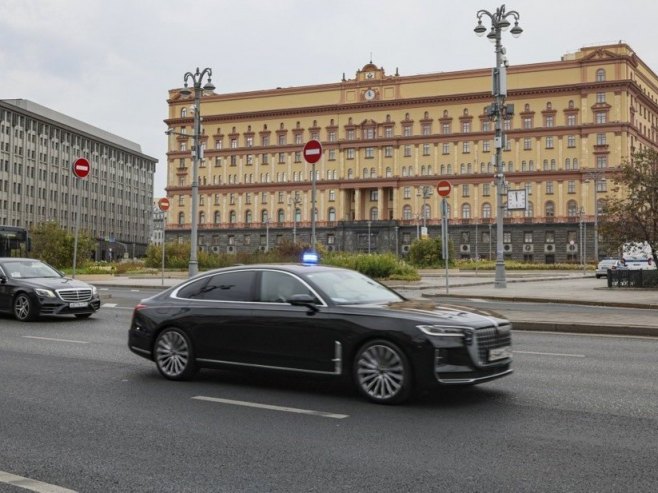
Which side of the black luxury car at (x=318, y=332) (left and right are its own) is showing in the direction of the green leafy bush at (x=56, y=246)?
back

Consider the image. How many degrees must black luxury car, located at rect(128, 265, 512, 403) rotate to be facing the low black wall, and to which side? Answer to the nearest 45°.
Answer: approximately 90° to its left

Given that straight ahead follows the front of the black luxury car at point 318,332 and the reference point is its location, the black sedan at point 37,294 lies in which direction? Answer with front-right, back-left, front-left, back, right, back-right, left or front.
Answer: back

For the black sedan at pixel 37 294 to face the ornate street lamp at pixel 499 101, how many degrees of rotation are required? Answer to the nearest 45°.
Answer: approximately 45° to its left

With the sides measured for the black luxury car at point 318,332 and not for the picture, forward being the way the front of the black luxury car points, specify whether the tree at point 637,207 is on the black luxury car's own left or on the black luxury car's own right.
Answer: on the black luxury car's own left

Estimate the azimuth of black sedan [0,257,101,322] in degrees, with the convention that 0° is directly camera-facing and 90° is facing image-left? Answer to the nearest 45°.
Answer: approximately 315°

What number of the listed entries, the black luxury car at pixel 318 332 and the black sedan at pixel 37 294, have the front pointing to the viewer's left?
0

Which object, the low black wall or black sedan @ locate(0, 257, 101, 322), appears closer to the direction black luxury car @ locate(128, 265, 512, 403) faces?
the low black wall

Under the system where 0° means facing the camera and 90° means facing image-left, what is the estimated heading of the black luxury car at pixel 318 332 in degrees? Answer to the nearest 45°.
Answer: approximately 315°
